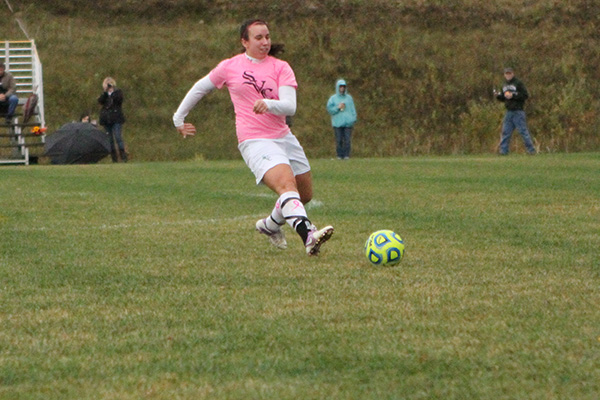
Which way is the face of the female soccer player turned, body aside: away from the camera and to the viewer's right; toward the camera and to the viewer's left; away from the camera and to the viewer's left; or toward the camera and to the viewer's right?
toward the camera and to the viewer's right

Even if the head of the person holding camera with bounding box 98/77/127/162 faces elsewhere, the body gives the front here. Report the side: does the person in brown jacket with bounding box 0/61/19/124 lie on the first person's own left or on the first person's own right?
on the first person's own right

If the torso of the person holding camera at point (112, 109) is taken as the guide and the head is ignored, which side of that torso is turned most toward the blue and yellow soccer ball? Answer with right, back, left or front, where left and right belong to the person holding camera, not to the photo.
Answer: front

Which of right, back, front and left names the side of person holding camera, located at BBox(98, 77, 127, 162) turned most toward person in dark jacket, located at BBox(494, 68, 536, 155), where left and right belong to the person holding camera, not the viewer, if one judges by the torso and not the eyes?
left

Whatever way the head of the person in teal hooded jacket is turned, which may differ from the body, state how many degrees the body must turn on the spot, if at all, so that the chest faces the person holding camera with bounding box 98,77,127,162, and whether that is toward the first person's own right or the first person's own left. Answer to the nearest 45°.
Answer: approximately 90° to the first person's own right

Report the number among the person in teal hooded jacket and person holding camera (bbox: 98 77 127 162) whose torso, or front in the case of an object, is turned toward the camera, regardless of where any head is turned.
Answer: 2

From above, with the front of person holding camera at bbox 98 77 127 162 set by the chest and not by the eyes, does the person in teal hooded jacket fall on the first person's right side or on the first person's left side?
on the first person's left side

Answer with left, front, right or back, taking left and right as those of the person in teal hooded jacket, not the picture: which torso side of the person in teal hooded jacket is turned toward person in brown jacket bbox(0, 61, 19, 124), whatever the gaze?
right

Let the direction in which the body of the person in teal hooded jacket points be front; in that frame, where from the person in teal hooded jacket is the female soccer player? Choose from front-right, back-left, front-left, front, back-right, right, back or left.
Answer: front

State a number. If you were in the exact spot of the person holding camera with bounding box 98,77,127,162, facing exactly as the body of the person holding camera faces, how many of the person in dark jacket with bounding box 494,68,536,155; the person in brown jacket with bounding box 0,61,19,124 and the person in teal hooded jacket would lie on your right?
1

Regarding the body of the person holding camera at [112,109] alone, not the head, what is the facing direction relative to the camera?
toward the camera

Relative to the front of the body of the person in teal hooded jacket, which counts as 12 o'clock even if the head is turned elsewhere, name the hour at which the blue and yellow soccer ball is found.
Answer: The blue and yellow soccer ball is roughly at 12 o'clock from the person in teal hooded jacket.

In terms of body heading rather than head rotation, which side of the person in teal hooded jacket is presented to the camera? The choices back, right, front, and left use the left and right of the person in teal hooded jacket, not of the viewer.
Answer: front
